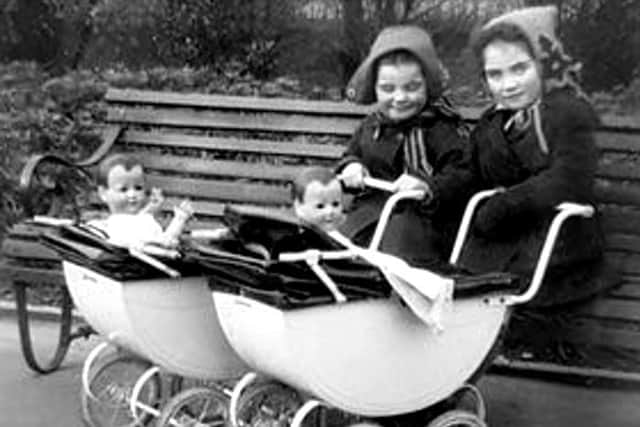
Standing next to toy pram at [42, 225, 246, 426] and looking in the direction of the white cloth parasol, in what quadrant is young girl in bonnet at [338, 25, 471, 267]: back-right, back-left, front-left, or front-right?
front-left

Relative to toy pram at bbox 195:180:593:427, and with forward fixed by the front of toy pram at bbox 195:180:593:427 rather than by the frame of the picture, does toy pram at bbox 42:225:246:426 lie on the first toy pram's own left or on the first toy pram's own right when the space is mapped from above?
on the first toy pram's own right

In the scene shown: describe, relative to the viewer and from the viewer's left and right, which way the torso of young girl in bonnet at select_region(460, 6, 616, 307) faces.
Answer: facing the viewer and to the left of the viewer

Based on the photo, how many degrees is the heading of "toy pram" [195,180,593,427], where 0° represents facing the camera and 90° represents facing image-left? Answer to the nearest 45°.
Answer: approximately 45°

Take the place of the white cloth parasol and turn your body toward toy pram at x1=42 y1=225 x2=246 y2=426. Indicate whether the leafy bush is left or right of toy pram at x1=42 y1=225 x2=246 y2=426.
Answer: right

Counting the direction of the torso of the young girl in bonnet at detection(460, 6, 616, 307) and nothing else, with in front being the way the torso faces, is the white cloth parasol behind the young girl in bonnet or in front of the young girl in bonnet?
in front

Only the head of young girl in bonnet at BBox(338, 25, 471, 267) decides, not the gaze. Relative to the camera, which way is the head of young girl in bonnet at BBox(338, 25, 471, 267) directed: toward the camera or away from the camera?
toward the camera
